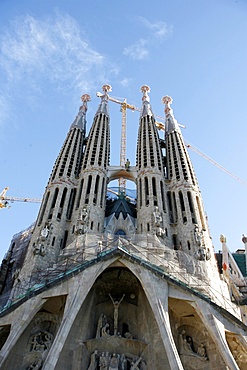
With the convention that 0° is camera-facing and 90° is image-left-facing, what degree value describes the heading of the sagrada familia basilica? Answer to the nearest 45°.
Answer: approximately 0°
